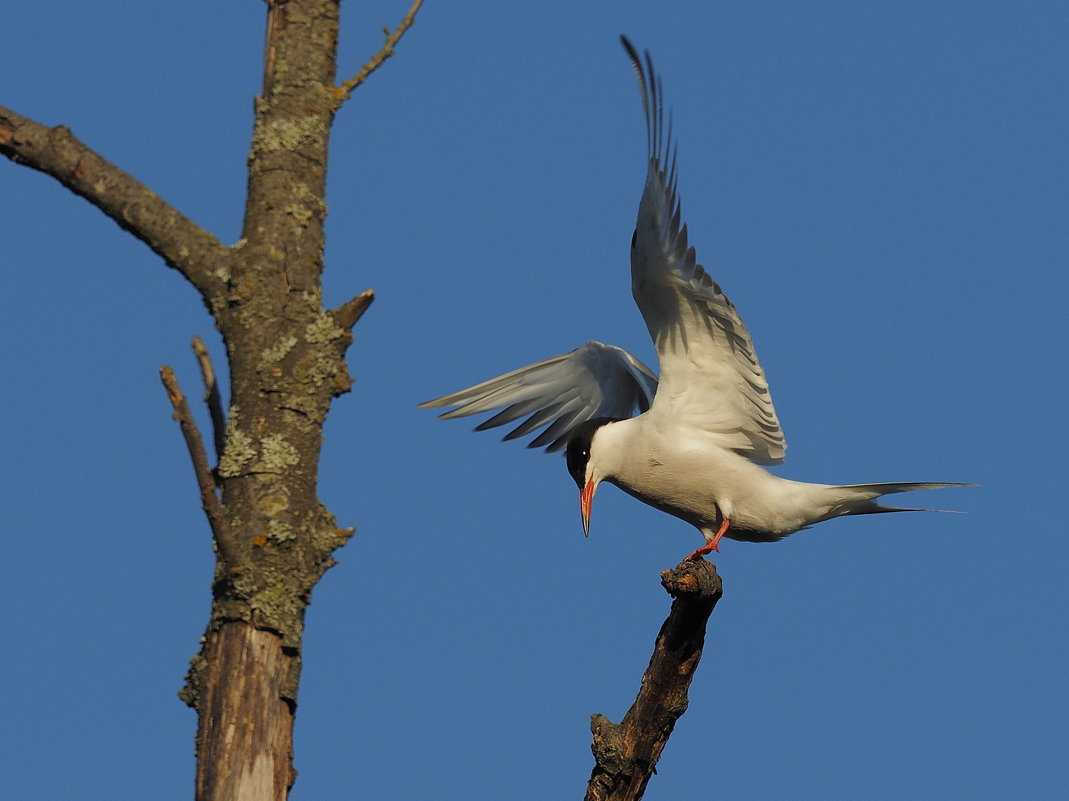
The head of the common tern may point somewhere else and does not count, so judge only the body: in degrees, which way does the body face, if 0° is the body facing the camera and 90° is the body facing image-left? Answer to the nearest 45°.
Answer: approximately 90°
